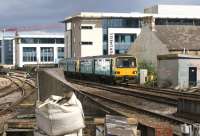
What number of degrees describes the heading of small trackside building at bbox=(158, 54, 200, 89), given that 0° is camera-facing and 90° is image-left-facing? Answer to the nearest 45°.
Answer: approximately 315°

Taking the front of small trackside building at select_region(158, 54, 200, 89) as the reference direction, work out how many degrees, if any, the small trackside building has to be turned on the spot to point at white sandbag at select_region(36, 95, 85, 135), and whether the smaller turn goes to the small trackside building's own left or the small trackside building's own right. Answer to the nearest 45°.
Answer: approximately 45° to the small trackside building's own right

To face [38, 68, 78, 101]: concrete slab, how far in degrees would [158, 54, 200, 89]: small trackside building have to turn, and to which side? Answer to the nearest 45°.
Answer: approximately 45° to its right
